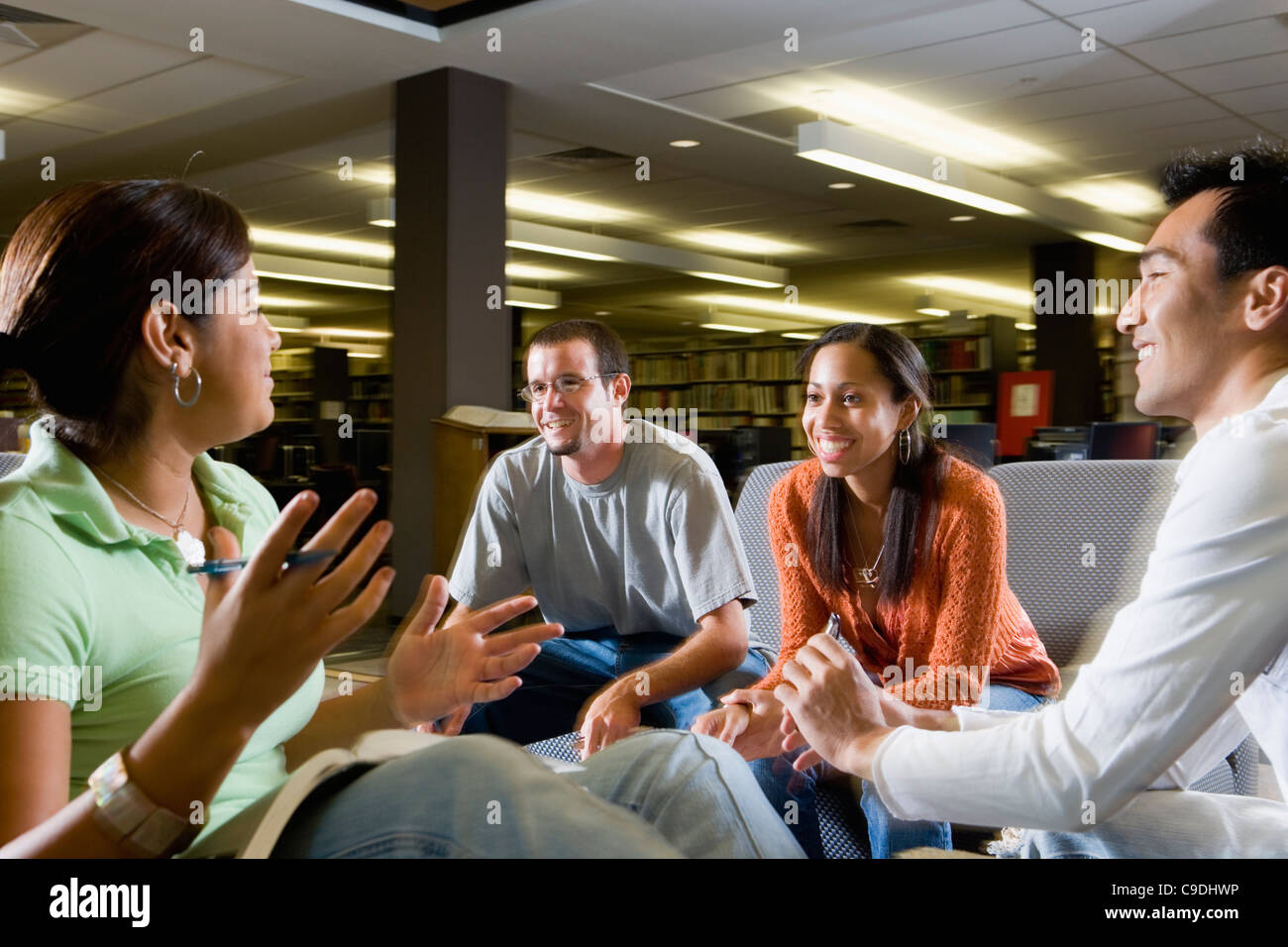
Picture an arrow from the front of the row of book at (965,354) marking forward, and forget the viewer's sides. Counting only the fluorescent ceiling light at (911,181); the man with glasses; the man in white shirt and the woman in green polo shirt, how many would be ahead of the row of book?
4

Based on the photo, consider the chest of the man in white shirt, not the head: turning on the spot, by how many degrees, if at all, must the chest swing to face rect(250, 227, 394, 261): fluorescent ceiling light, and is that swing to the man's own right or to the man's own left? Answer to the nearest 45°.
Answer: approximately 45° to the man's own right

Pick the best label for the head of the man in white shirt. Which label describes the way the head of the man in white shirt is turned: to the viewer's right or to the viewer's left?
to the viewer's left

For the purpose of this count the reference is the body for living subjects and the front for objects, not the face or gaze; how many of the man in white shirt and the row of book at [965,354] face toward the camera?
1

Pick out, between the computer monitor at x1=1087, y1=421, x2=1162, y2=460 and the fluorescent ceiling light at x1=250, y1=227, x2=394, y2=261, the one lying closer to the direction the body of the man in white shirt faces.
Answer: the fluorescent ceiling light

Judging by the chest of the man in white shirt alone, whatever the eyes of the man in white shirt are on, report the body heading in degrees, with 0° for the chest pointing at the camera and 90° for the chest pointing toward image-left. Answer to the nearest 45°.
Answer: approximately 90°

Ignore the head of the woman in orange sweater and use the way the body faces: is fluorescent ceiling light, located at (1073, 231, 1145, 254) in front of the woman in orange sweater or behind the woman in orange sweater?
behind

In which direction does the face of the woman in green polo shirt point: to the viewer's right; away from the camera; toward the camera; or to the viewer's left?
to the viewer's right

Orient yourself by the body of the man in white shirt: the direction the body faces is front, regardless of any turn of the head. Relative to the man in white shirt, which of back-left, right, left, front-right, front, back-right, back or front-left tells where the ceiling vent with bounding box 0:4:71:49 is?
front-right

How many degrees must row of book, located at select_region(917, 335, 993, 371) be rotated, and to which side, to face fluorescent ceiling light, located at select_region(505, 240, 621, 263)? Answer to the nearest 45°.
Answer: approximately 90° to its right

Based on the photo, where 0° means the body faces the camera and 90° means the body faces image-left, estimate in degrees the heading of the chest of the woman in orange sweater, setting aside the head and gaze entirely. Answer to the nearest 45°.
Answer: approximately 45°

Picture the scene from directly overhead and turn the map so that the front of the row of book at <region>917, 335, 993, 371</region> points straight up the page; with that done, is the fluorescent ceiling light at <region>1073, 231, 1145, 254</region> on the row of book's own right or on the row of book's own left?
on the row of book's own left

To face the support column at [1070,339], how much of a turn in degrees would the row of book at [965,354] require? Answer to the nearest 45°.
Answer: approximately 135° to its left
